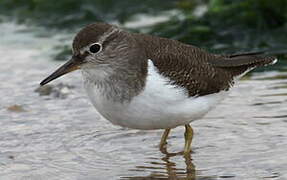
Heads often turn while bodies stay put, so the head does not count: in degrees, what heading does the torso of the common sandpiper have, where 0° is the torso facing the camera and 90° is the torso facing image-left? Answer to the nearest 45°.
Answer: approximately 90°
